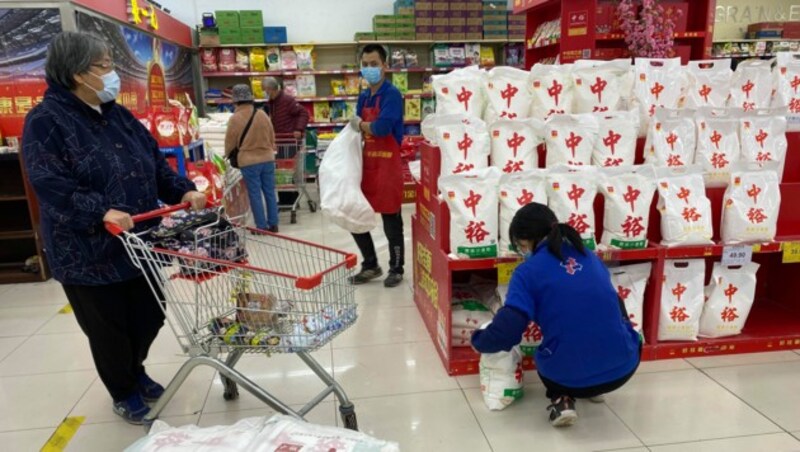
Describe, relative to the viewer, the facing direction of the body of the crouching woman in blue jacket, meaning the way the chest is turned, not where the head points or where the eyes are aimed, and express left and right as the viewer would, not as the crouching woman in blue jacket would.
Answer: facing away from the viewer and to the left of the viewer

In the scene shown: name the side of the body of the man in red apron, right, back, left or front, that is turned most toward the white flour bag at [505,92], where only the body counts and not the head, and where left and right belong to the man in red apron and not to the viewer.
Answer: left

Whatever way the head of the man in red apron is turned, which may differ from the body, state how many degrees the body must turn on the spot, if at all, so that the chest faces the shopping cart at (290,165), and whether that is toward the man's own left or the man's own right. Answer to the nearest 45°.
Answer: approximately 135° to the man's own right

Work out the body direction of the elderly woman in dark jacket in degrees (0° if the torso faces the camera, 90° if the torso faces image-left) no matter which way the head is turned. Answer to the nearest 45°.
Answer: approximately 315°

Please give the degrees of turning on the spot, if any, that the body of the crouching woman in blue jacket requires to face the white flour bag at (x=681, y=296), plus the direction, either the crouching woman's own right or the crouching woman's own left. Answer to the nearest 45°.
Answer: approximately 90° to the crouching woman's own right

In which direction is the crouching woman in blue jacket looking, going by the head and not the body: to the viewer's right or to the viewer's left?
to the viewer's left

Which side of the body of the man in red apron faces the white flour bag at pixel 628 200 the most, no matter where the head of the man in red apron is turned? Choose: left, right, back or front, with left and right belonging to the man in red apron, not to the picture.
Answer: left

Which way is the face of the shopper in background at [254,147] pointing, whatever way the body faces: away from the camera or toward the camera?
away from the camera

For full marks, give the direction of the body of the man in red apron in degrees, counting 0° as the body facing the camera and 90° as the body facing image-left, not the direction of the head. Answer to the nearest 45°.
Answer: approximately 45°

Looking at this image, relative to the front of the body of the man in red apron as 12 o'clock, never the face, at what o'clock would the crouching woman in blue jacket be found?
The crouching woman in blue jacket is roughly at 10 o'clock from the man in red apron.
